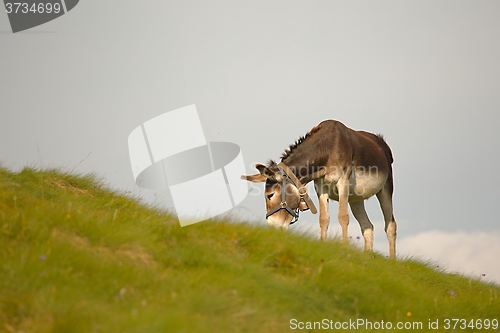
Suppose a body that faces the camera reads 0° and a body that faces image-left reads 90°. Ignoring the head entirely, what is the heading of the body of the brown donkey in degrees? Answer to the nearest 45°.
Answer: approximately 45°
